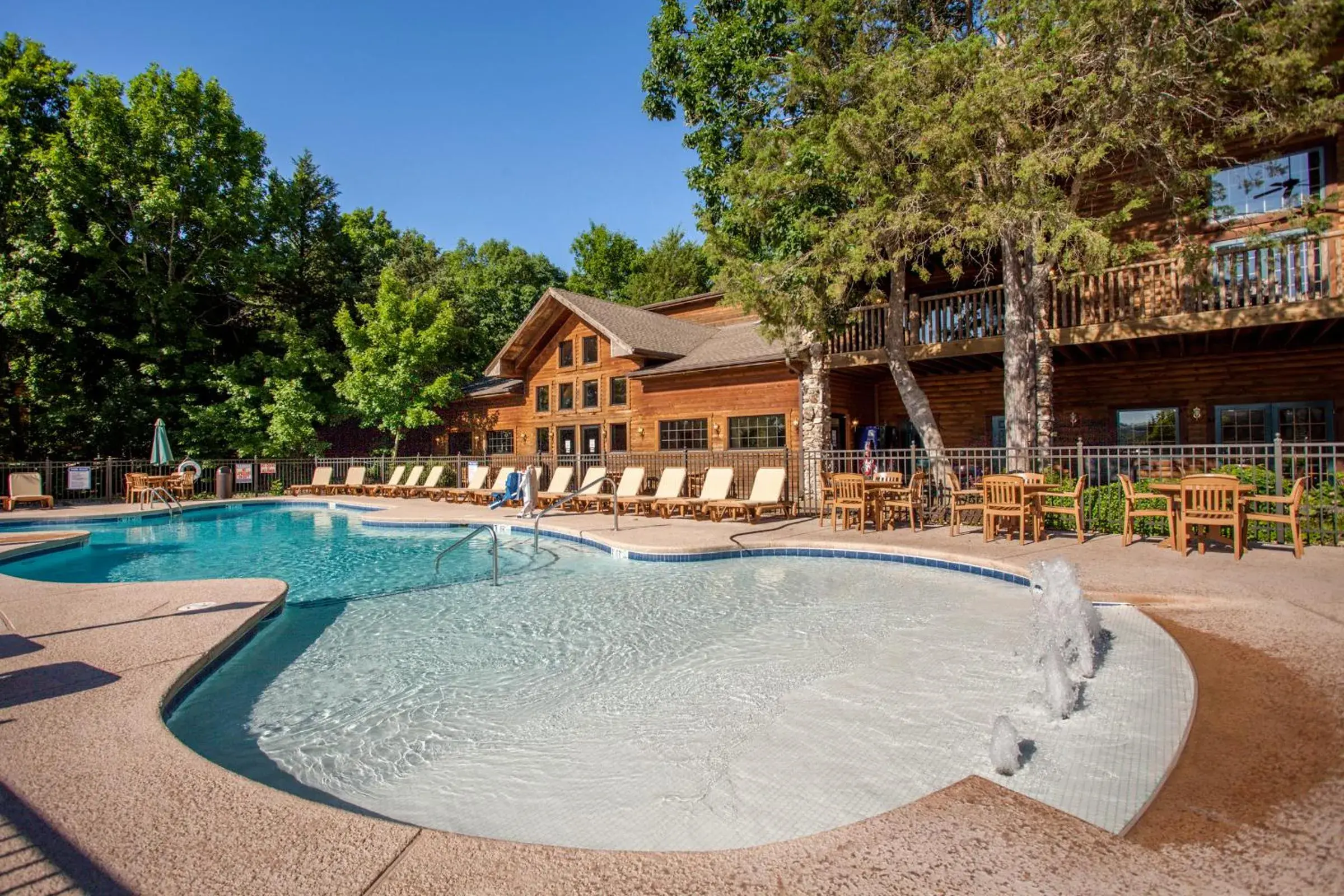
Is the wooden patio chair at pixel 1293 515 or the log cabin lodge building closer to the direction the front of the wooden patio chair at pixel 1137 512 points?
the wooden patio chair

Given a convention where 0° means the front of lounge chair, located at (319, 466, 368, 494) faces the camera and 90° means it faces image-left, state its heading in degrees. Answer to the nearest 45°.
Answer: approximately 45°

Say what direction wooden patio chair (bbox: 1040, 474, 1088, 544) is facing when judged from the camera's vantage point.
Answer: facing to the left of the viewer

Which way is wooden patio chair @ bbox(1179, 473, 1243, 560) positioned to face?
away from the camera

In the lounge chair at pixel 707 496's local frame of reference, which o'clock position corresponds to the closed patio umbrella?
The closed patio umbrella is roughly at 2 o'clock from the lounge chair.

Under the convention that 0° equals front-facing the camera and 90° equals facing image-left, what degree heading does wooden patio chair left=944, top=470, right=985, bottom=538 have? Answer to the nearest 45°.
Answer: approximately 270°

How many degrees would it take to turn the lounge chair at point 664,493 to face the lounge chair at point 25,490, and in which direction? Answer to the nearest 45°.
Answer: approximately 45° to its right

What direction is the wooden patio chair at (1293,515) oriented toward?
to the viewer's left

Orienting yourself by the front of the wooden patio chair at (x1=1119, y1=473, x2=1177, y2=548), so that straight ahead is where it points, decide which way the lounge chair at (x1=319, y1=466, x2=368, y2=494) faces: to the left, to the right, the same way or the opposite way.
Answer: to the right

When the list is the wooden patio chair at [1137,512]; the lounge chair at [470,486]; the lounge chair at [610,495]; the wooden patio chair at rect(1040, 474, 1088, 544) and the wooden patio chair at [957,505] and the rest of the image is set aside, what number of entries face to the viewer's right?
2

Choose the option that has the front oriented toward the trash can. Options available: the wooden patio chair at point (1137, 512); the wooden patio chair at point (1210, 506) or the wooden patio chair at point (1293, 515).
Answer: the wooden patio chair at point (1293, 515)

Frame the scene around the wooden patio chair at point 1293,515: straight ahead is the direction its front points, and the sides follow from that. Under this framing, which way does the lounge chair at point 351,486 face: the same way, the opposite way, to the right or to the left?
to the left

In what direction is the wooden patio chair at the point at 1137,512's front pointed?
to the viewer's right

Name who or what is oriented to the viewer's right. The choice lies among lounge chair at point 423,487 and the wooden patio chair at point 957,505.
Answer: the wooden patio chair
